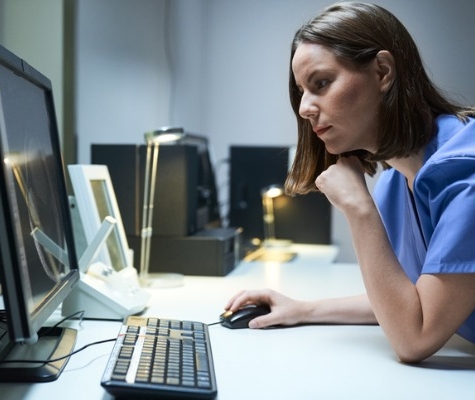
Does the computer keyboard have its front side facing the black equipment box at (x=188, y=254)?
no

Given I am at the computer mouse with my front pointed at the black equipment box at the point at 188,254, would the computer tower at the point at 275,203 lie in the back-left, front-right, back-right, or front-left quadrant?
front-right

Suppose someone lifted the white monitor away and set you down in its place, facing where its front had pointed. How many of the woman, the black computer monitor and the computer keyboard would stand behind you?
0

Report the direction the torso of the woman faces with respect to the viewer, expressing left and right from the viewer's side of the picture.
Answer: facing to the left of the viewer

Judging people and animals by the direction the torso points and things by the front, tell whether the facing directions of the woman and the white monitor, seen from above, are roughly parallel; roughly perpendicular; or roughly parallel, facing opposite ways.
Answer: roughly parallel, facing opposite ways

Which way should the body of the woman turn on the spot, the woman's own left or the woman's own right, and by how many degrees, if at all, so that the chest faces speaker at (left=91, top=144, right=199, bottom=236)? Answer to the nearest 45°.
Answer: approximately 45° to the woman's own right

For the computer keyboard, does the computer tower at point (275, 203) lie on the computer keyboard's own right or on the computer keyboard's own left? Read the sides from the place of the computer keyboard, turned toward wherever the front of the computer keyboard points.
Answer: on the computer keyboard's own left

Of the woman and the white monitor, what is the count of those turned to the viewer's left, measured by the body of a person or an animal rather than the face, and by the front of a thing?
1

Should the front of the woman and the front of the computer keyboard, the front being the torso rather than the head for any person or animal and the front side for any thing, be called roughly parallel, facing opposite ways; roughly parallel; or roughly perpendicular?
roughly parallel, facing opposite ways

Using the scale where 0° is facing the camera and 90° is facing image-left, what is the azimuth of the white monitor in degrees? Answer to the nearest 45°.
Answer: approximately 315°

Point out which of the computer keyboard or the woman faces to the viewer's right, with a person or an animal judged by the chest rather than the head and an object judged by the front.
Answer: the computer keyboard

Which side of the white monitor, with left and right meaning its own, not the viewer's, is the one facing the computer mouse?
front

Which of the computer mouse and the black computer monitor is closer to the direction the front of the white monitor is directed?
the computer mouse

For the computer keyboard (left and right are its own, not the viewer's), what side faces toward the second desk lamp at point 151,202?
left

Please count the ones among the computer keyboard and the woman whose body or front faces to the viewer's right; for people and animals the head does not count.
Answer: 1

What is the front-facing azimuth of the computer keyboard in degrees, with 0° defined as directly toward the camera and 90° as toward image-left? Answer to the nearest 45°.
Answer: approximately 270°
